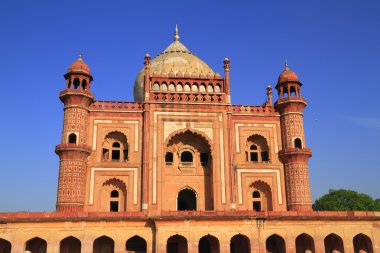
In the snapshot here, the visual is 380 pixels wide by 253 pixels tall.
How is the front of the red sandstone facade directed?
toward the camera

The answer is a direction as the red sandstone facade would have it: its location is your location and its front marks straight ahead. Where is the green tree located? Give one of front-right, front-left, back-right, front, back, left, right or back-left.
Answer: back-left
